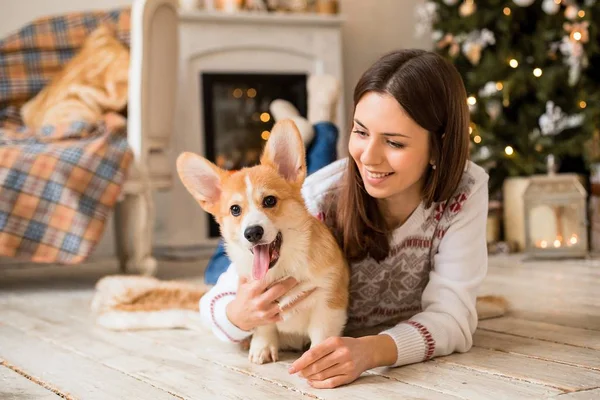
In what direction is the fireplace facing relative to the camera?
toward the camera

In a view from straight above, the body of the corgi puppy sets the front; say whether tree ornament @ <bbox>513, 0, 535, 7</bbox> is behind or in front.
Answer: behind

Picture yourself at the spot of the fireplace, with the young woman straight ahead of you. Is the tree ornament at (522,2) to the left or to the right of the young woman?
left

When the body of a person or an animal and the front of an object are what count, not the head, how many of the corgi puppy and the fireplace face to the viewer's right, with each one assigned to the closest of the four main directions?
0

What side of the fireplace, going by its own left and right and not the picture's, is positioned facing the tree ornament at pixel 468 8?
left

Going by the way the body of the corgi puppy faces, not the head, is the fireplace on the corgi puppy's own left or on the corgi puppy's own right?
on the corgi puppy's own right

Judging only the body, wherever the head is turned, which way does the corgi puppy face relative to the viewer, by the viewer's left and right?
facing the viewer and to the left of the viewer

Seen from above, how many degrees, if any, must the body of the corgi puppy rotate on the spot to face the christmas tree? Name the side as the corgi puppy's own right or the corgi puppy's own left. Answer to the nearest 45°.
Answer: approximately 180°

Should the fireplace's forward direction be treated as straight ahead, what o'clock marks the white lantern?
The white lantern is roughly at 10 o'clock from the fireplace.

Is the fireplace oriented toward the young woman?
yes

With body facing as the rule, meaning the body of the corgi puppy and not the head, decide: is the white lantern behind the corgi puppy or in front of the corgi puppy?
behind
